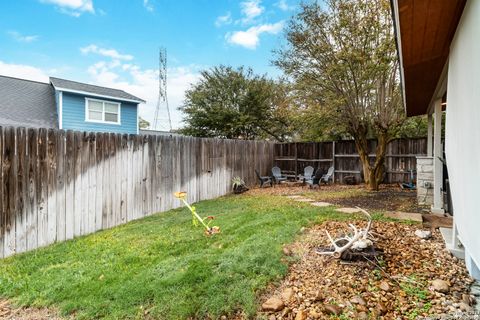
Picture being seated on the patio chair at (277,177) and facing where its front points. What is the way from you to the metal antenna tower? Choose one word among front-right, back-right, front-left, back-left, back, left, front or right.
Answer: back

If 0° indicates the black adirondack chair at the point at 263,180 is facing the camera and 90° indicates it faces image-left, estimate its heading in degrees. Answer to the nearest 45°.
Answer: approximately 270°

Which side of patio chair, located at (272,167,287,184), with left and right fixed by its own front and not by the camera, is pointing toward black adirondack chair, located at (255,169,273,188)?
right

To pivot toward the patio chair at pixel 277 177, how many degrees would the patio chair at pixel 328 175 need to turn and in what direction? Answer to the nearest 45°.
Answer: approximately 45° to its right

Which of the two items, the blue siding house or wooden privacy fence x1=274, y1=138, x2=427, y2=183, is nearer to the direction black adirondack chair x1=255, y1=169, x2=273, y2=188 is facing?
the wooden privacy fence

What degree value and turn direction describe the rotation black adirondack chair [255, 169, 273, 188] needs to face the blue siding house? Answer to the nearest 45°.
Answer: approximately 180°

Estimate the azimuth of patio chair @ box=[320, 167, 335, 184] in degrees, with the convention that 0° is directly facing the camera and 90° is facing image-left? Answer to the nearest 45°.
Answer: approximately 45°

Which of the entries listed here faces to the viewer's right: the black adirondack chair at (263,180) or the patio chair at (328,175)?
the black adirondack chair

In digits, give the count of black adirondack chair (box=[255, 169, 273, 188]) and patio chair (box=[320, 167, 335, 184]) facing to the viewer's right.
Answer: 1

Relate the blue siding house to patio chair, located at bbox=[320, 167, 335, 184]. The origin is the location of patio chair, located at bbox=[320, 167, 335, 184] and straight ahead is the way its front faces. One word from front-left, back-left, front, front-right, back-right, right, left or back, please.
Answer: front-right
